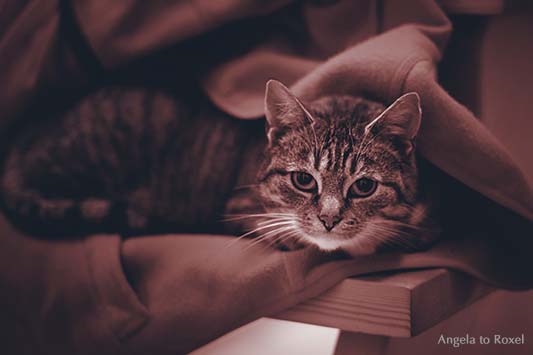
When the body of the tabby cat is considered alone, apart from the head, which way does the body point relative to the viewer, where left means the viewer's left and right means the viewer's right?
facing the viewer and to the right of the viewer
